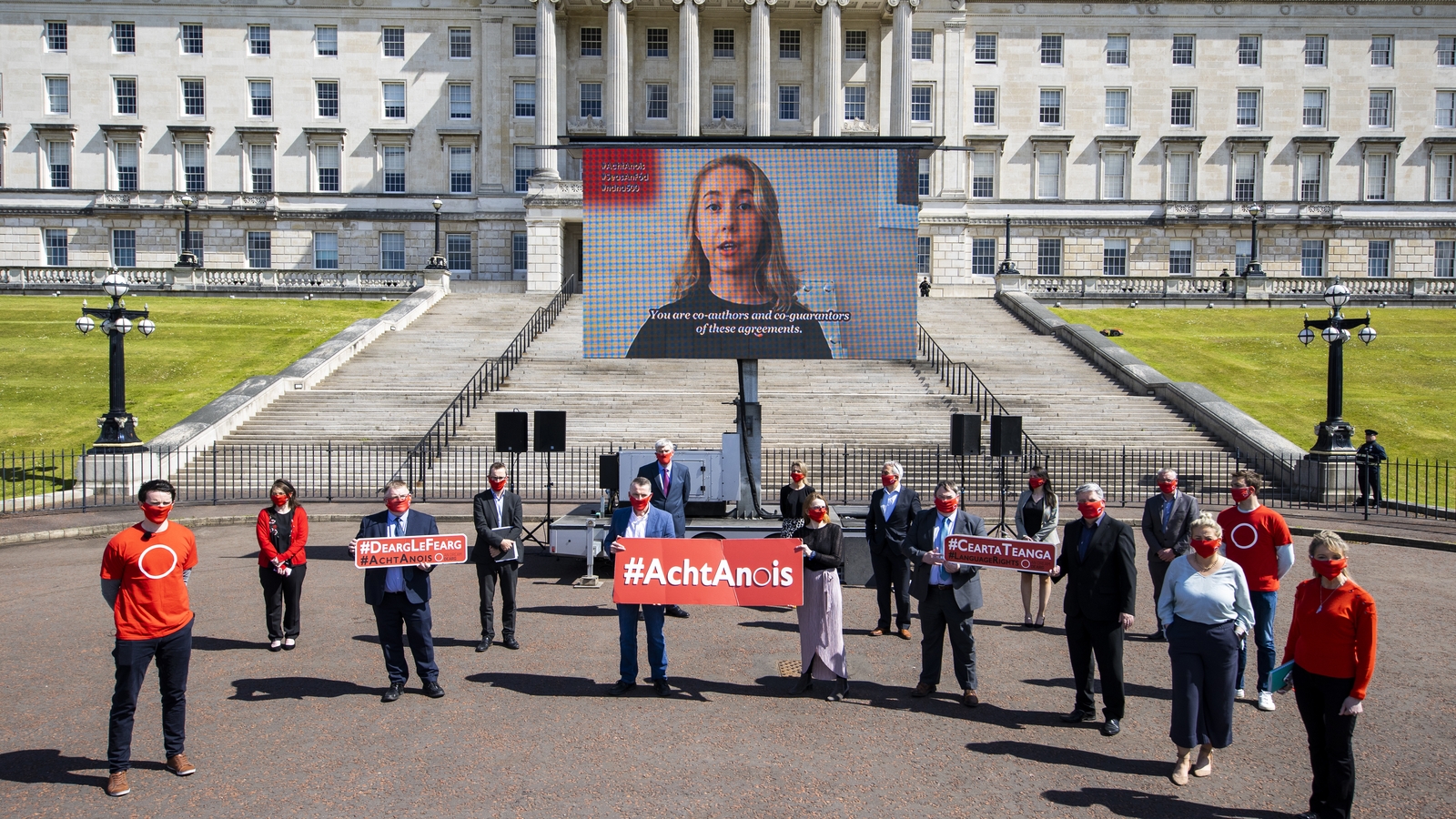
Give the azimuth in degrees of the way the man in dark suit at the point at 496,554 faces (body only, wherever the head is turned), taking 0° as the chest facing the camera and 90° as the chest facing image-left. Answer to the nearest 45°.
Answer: approximately 0°

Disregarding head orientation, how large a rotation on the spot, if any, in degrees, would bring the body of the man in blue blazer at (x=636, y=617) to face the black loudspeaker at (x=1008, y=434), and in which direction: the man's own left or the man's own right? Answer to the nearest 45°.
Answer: approximately 135° to the man's own left

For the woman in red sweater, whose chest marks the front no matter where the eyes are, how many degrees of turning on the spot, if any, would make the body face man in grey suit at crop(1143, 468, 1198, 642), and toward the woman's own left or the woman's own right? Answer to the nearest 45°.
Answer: approximately 135° to the woman's own right

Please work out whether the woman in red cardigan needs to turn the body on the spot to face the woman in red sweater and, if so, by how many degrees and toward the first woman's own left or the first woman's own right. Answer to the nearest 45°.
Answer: approximately 45° to the first woman's own left

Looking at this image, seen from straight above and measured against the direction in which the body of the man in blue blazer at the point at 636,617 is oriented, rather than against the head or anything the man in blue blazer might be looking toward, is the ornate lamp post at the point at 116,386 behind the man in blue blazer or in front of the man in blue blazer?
behind

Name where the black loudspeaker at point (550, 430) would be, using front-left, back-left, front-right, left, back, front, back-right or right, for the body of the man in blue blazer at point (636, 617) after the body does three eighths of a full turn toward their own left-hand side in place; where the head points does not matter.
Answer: front-left

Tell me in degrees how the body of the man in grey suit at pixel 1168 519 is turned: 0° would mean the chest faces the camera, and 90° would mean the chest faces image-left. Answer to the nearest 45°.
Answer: approximately 0°

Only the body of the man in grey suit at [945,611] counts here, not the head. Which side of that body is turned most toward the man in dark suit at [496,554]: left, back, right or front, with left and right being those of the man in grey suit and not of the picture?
right

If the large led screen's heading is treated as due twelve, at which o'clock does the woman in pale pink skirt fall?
The woman in pale pink skirt is roughly at 12 o'clock from the large led screen.

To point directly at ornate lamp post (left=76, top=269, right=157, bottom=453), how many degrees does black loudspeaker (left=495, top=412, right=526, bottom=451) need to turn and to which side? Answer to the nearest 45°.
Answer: approximately 135° to its right
